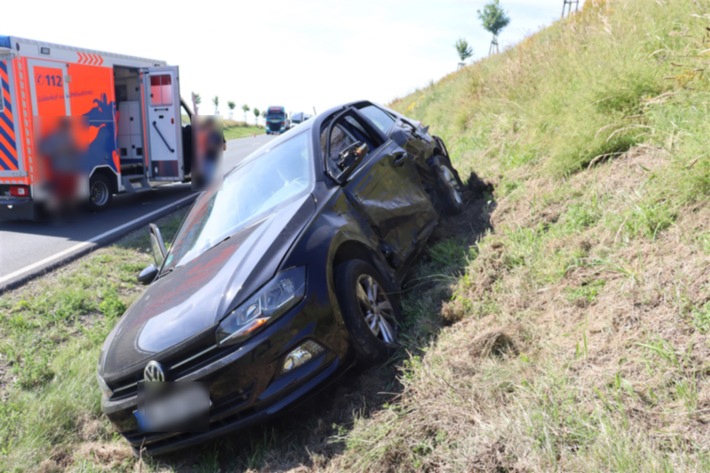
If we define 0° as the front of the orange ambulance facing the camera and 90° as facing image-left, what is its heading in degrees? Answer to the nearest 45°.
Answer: approximately 225°

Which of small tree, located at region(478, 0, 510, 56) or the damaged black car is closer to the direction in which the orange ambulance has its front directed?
the small tree

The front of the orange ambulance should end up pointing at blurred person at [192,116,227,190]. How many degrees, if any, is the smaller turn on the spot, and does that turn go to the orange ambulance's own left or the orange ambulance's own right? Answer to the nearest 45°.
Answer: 0° — it already faces them

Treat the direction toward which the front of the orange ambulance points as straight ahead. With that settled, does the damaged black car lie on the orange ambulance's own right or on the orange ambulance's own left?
on the orange ambulance's own right

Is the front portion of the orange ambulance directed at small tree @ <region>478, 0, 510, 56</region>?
yes

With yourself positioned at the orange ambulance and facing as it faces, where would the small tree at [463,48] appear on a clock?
The small tree is roughly at 12 o'clock from the orange ambulance.
